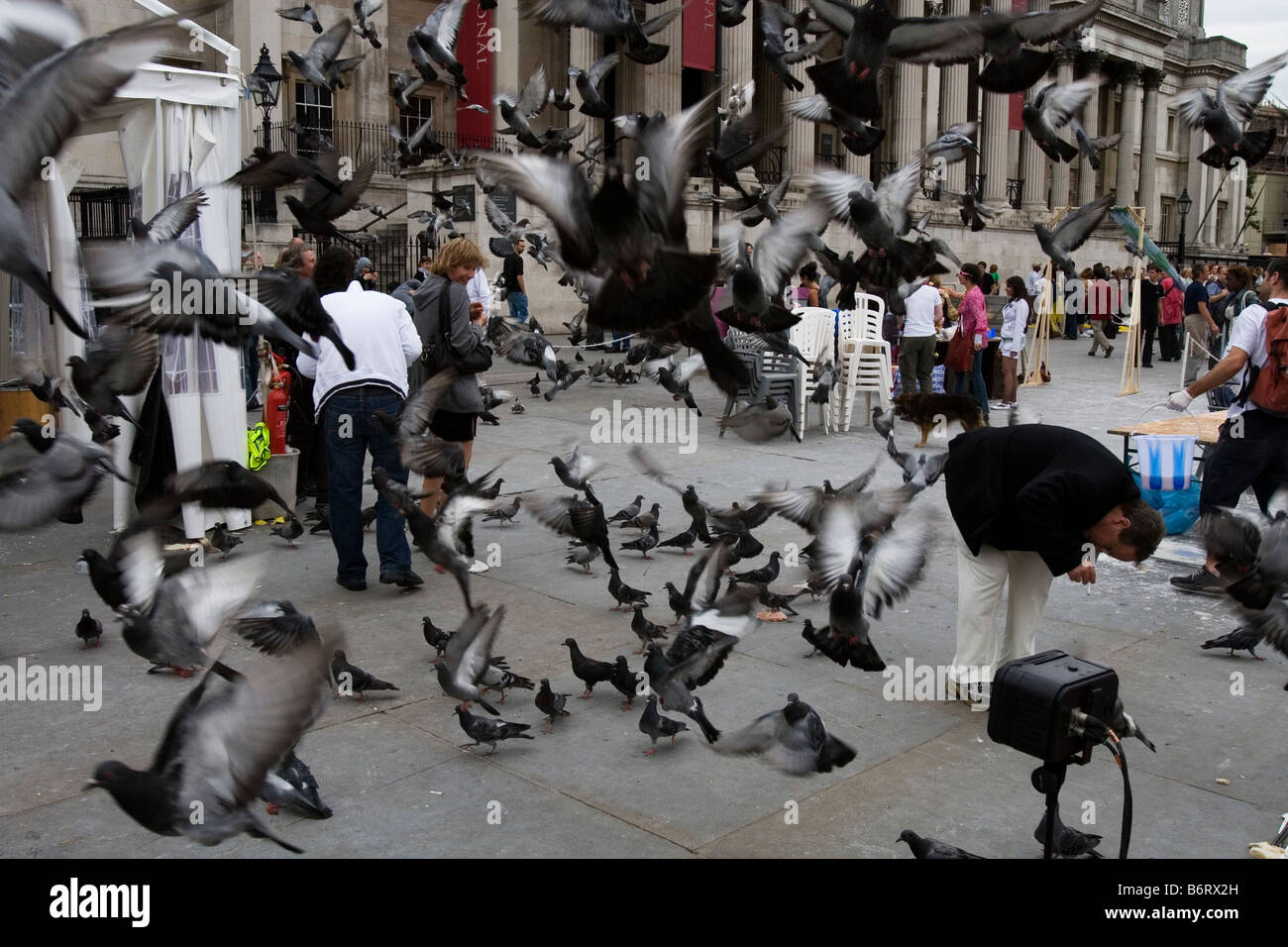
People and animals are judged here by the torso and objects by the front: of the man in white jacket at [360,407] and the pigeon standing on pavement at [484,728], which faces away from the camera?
the man in white jacket

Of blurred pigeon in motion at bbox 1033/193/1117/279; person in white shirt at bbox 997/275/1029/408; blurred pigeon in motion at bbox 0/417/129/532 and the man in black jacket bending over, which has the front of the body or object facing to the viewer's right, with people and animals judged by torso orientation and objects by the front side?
the man in black jacket bending over

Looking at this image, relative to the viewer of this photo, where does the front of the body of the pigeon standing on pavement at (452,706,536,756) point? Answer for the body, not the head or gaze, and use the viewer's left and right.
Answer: facing to the left of the viewer

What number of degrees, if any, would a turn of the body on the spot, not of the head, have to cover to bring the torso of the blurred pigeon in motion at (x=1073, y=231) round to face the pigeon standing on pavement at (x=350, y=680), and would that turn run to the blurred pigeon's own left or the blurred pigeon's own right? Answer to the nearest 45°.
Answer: approximately 45° to the blurred pigeon's own left

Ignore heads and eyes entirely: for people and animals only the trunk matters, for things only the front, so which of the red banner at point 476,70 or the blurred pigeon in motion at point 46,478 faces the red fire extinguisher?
the red banner

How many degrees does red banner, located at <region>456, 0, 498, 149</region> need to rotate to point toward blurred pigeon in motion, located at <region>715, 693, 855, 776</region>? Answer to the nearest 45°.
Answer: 0° — it already faces it

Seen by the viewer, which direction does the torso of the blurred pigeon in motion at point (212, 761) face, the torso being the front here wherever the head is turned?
to the viewer's left

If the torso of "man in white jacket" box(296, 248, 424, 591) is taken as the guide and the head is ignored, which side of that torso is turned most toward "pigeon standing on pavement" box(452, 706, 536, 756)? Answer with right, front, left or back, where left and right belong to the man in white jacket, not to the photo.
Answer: back

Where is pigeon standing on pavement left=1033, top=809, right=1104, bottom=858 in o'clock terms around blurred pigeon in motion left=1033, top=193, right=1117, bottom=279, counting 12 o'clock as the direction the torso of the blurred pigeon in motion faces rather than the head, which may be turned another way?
The pigeon standing on pavement is roughly at 9 o'clock from the blurred pigeon in motion.

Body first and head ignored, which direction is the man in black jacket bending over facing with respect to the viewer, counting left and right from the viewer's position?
facing to the right of the viewer

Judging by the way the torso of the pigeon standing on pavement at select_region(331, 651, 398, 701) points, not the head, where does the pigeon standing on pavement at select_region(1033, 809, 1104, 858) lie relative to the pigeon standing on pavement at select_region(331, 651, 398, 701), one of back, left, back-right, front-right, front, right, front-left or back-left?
back-left
